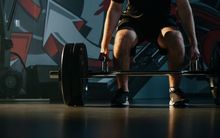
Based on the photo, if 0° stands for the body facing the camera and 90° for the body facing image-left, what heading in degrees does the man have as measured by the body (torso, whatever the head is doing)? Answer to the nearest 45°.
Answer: approximately 0°
